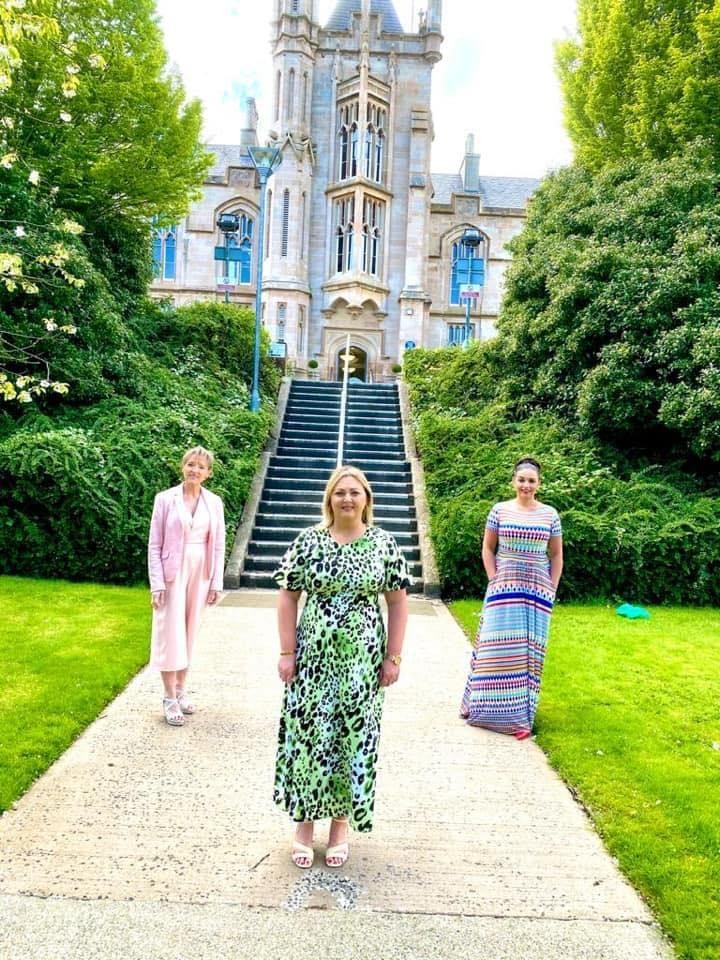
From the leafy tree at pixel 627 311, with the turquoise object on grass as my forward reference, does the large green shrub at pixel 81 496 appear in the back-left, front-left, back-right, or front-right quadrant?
front-right

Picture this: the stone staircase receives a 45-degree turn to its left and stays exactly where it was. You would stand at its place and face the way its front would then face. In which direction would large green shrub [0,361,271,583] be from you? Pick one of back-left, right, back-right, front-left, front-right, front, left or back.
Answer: right

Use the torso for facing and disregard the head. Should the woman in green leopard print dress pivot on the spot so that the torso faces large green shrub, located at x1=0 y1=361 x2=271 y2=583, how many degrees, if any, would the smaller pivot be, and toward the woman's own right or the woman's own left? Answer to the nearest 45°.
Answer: approximately 135° to the woman's own right

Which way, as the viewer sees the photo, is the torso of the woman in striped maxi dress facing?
toward the camera

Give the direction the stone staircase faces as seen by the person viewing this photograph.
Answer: facing the viewer

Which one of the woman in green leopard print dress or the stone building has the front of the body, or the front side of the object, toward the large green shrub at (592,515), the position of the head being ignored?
the stone building

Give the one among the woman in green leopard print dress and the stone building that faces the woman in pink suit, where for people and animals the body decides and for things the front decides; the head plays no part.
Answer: the stone building

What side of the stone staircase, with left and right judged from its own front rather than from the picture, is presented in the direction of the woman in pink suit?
front

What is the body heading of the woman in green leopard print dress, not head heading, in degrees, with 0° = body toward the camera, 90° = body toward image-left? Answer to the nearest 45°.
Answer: approximately 0°

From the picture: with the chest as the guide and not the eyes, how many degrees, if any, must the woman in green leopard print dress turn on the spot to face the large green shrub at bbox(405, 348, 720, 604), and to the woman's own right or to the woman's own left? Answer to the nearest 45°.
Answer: approximately 135° to the woman's own left
